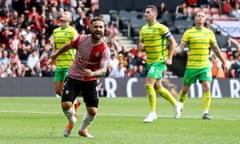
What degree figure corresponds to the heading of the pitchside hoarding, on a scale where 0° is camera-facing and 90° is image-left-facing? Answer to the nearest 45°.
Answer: approximately 0°
